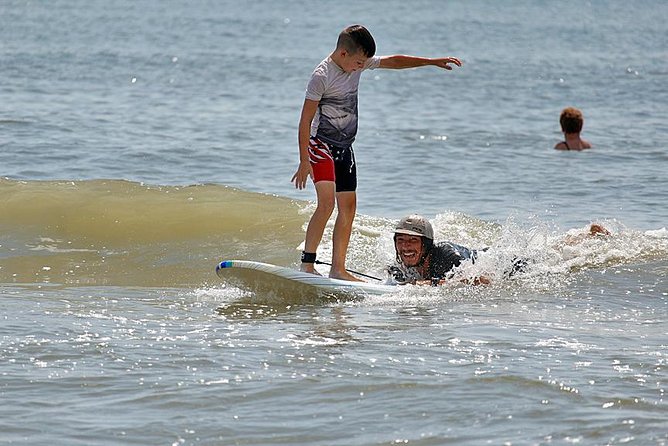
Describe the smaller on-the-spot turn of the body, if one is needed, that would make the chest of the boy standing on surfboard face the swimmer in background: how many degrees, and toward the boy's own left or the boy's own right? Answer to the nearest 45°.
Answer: approximately 135° to the boy's own left

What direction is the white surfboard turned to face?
to the viewer's left

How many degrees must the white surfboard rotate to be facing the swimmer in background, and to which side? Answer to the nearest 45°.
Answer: approximately 135° to its right
